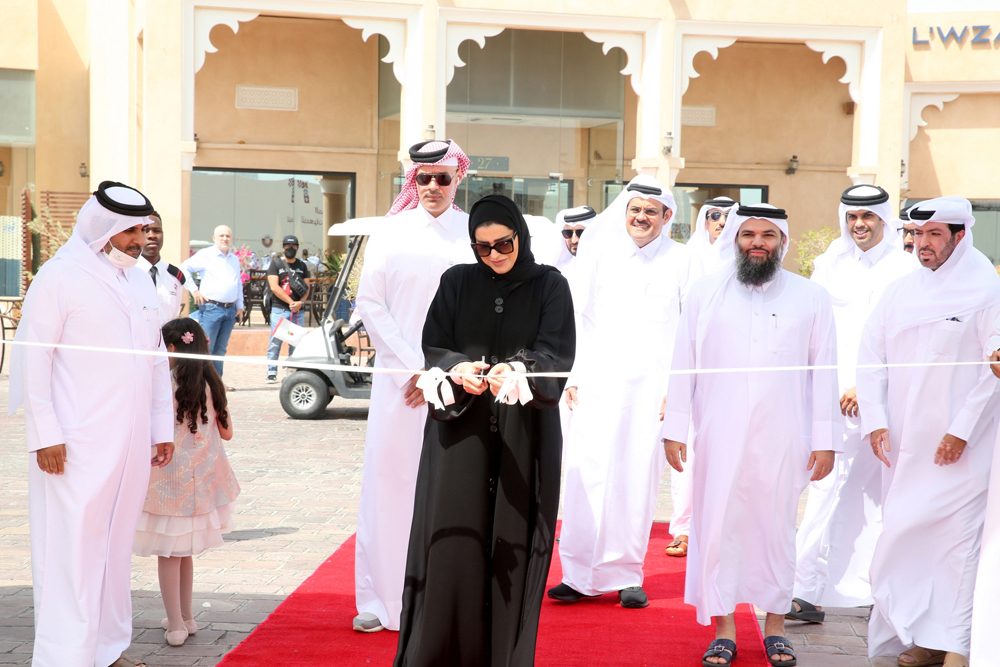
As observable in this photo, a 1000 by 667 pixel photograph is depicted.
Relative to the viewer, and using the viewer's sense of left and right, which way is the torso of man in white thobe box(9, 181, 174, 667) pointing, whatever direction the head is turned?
facing the viewer and to the right of the viewer

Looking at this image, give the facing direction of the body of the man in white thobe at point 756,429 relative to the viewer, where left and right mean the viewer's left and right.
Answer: facing the viewer

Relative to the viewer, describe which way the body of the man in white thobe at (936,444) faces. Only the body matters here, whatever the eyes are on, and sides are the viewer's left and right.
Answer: facing the viewer and to the left of the viewer

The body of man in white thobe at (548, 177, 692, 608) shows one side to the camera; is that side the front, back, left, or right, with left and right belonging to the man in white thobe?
front

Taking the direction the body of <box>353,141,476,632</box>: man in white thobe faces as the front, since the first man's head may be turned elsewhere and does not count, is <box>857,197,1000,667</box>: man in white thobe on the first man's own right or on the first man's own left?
on the first man's own left

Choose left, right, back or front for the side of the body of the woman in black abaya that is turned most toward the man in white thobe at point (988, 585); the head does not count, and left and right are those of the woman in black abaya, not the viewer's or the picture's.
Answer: left

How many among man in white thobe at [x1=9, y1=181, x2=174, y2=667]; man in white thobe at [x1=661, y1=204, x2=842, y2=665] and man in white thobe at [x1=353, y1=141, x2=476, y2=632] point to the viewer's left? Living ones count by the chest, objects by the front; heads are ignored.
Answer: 0

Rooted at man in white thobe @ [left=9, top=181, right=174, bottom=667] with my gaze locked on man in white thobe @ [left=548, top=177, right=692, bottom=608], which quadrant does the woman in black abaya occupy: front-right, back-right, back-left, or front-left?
front-right

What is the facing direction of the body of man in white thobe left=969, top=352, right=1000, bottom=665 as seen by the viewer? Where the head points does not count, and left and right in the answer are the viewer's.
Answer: facing to the left of the viewer

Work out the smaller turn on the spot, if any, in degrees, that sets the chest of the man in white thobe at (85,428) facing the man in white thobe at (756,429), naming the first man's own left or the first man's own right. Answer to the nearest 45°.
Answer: approximately 45° to the first man's own left
